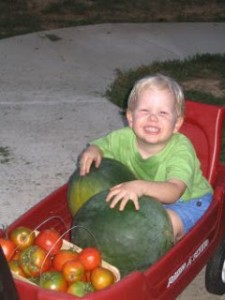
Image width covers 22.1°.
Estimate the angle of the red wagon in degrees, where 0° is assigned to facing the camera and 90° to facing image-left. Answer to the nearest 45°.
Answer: approximately 45°

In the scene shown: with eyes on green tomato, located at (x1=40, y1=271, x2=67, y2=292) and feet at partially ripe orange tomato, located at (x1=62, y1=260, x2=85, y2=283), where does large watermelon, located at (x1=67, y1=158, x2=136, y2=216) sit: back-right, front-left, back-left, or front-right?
back-right

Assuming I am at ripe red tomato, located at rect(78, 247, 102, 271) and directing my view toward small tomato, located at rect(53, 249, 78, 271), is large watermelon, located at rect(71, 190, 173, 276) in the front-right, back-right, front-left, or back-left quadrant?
back-right
